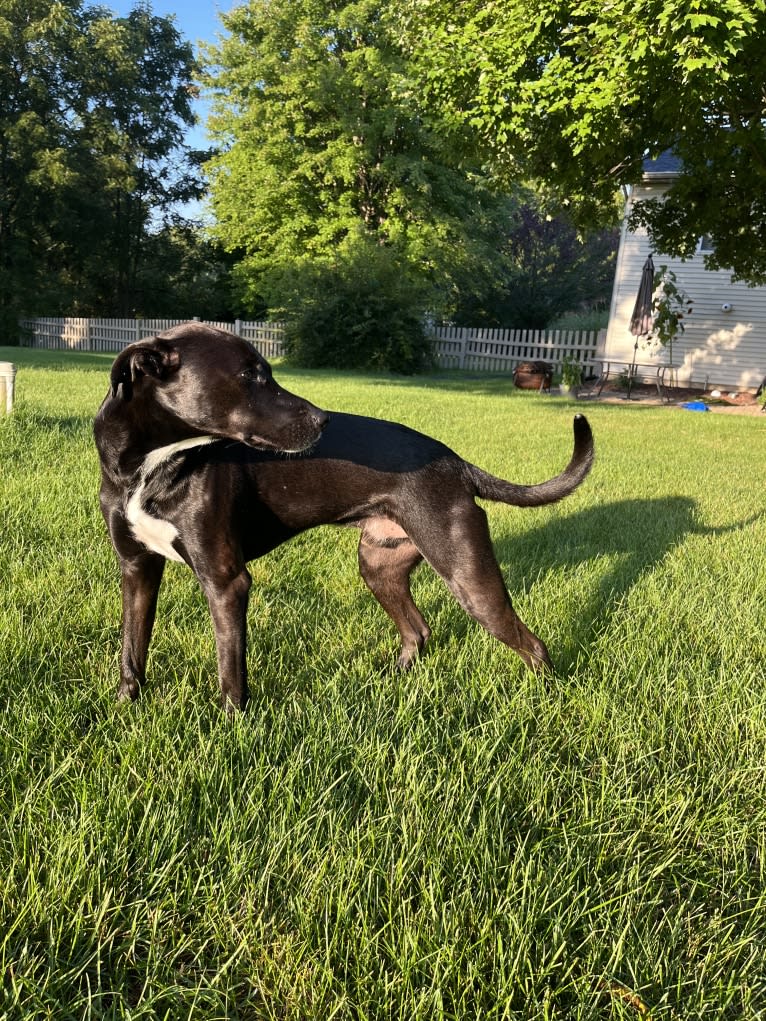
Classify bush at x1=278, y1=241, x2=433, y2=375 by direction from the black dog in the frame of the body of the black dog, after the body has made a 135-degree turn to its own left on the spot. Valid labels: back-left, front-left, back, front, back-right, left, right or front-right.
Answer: left

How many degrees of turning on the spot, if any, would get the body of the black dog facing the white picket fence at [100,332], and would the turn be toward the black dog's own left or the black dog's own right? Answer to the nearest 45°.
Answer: approximately 135° to the black dog's own right

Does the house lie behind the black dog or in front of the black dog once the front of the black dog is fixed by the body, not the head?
behind

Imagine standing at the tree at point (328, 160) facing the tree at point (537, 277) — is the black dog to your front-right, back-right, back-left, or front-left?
back-right

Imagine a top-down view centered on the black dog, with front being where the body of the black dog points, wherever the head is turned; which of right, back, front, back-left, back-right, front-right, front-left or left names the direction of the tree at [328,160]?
back-right

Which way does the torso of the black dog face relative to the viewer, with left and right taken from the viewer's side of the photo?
facing the viewer and to the left of the viewer

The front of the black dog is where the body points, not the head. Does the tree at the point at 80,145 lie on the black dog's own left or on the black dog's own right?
on the black dog's own right
